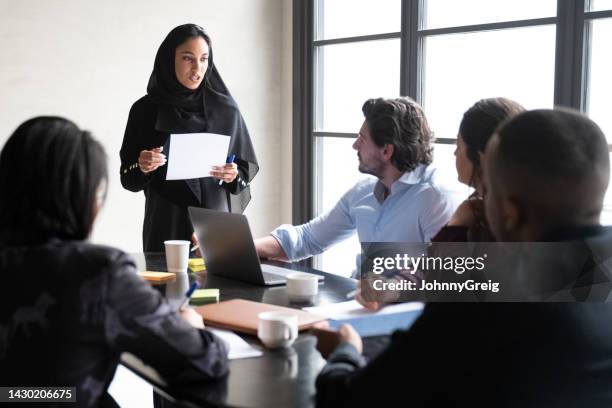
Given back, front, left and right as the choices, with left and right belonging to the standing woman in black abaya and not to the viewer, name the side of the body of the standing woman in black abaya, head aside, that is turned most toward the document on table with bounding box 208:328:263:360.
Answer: front

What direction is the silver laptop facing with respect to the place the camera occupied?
facing away from the viewer and to the right of the viewer

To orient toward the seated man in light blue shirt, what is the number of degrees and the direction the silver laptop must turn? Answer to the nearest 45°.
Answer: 0° — it already faces them

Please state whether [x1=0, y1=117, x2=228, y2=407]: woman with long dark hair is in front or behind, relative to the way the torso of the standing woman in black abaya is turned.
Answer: in front

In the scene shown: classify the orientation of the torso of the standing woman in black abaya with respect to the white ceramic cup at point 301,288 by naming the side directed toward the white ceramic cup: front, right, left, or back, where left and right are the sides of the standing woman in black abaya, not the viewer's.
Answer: front

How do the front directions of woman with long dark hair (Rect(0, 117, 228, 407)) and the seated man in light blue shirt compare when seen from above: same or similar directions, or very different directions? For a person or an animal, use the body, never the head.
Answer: very different directions

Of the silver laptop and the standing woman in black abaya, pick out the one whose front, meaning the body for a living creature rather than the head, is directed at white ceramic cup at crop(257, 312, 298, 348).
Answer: the standing woman in black abaya

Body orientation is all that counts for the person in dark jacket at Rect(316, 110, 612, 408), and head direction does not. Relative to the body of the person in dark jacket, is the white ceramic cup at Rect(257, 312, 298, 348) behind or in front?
in front

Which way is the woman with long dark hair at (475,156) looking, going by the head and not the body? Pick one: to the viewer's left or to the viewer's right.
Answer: to the viewer's left

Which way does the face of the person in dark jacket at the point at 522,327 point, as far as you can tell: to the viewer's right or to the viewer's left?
to the viewer's left

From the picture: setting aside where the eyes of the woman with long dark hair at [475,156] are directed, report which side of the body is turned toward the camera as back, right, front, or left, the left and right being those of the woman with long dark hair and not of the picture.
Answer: left

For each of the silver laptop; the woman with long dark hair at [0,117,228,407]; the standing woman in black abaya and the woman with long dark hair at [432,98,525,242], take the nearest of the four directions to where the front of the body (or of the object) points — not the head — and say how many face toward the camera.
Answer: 1

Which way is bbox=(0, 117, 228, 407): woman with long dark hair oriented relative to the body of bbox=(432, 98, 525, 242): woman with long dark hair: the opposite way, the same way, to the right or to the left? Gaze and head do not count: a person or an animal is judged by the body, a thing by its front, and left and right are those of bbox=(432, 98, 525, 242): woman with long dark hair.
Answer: to the right

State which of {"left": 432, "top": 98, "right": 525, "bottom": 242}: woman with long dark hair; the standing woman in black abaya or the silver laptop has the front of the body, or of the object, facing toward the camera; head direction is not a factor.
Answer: the standing woman in black abaya
